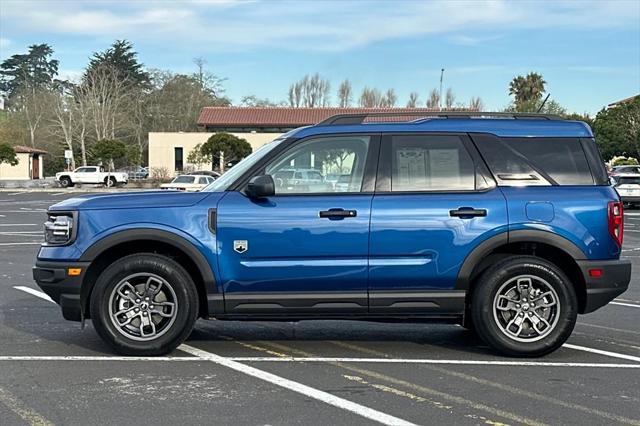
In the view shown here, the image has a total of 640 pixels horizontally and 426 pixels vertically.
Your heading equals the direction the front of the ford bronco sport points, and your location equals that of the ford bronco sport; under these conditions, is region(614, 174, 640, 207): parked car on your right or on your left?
on your right

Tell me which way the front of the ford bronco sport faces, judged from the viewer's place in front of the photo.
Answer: facing to the left of the viewer
